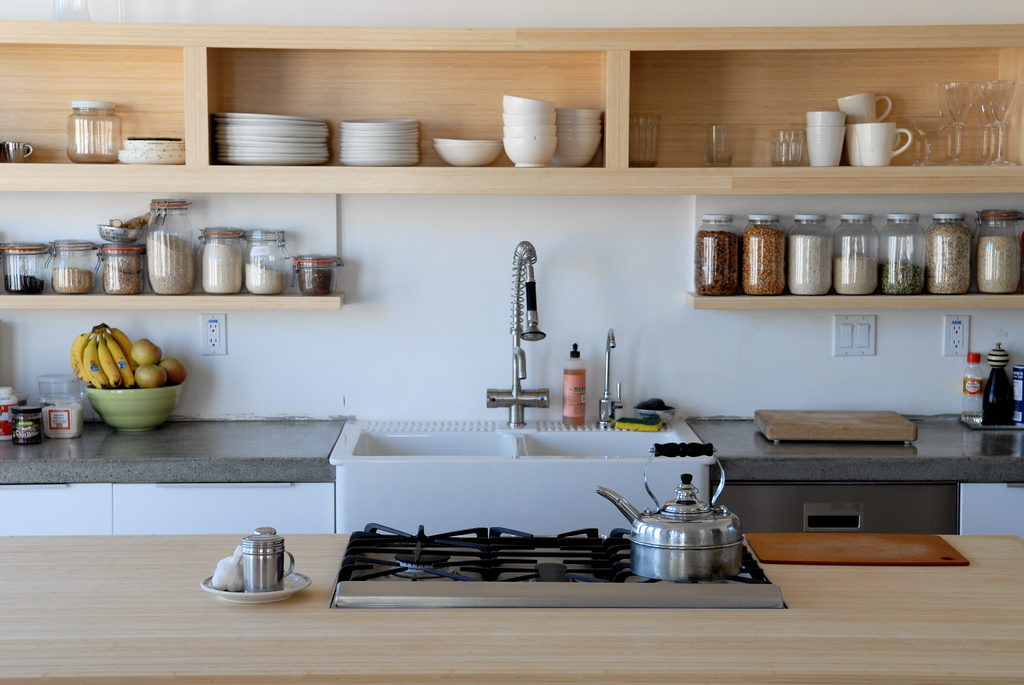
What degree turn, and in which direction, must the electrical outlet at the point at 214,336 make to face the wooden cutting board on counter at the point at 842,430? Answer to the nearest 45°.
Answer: approximately 45° to its left

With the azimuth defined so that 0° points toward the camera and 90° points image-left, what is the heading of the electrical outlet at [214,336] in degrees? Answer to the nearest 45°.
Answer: approximately 0°

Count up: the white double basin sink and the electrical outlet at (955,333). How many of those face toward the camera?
2

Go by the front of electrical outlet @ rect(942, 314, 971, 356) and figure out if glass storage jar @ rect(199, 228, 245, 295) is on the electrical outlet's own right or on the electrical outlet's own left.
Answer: on the electrical outlet's own right

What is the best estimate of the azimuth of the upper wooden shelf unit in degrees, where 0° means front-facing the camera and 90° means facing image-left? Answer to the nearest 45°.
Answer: approximately 0°
